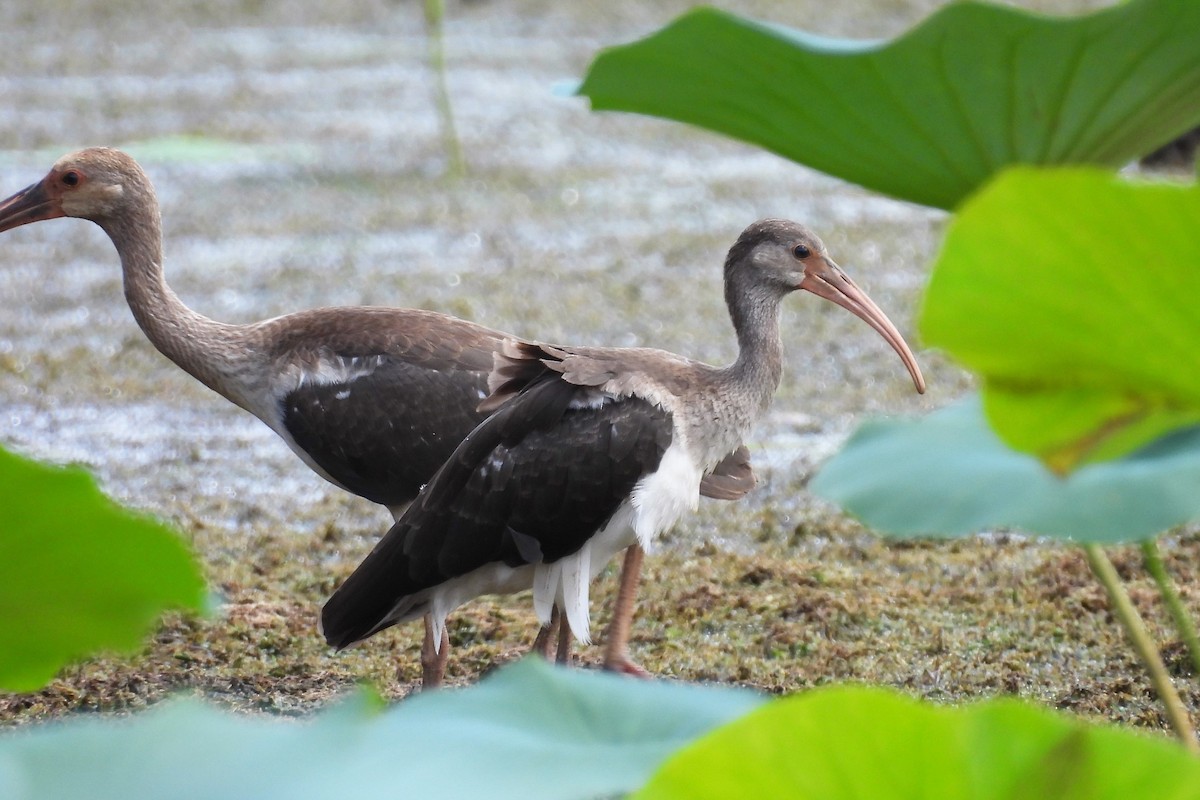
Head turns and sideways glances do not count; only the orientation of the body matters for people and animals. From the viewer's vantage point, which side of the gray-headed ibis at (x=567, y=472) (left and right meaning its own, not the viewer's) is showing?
right

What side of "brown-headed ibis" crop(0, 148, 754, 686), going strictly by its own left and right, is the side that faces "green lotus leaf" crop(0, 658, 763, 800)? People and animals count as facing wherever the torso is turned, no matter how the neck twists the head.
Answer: left

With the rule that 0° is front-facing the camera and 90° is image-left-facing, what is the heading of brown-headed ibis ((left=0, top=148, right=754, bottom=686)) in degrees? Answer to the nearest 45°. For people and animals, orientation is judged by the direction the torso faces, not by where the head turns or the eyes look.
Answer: approximately 90°

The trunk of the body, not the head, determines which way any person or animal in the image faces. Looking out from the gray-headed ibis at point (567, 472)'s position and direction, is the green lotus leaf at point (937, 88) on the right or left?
on its right

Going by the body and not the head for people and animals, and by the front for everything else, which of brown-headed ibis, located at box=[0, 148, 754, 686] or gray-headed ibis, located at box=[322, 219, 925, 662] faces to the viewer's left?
brown-headed ibis, located at box=[0, 148, 754, 686]

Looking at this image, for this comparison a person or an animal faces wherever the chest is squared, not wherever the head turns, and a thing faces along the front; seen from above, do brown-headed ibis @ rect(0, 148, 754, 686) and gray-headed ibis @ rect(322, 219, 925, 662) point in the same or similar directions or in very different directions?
very different directions

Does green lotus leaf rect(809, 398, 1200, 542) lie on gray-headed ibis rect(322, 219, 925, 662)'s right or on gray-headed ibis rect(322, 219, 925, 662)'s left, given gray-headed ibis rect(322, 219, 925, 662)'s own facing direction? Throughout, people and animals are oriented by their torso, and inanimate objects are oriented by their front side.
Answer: on its right

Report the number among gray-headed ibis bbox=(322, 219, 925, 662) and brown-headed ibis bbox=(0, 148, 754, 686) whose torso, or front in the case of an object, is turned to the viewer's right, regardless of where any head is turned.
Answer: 1
